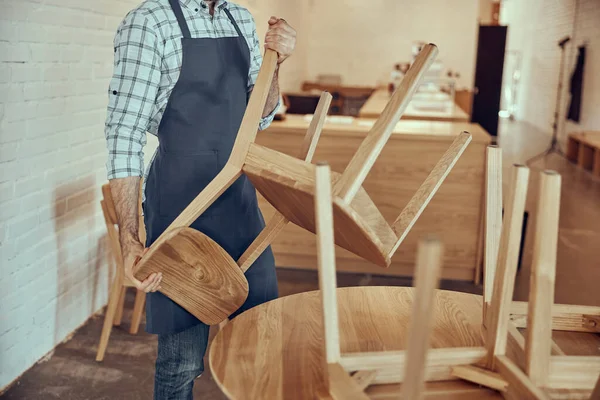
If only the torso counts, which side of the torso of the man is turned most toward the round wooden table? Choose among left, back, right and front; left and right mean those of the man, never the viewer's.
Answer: front

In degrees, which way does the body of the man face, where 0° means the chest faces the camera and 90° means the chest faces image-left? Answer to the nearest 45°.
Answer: approximately 315°

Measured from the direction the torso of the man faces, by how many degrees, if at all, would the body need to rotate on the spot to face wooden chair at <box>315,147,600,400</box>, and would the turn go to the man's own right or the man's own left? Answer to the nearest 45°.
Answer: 0° — they already face it

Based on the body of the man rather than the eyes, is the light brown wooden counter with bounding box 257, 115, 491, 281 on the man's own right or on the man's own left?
on the man's own left

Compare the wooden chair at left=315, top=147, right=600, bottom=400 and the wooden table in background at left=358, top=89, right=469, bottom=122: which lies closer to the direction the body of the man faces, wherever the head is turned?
the wooden chair

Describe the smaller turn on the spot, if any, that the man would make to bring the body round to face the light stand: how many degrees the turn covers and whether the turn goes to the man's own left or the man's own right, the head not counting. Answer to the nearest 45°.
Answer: approximately 90° to the man's own left
